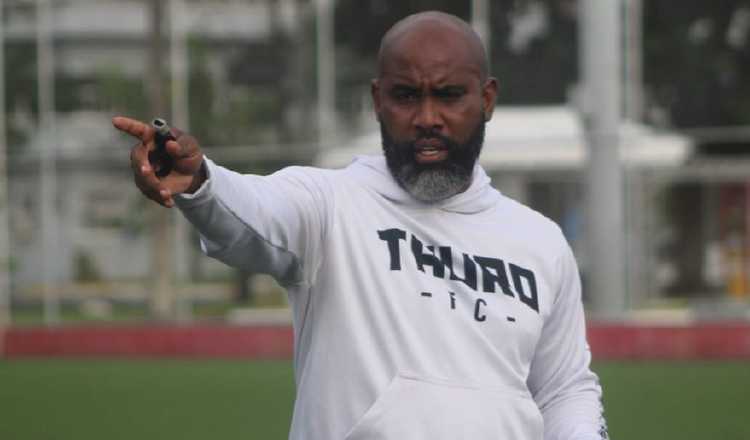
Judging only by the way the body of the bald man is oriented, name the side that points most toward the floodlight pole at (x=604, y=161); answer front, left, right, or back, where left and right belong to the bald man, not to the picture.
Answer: back

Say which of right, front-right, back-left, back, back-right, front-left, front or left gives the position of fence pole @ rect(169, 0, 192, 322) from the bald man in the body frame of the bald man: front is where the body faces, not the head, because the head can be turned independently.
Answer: back

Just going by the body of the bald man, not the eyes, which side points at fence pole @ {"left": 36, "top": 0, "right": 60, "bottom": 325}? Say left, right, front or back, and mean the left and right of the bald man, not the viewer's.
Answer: back

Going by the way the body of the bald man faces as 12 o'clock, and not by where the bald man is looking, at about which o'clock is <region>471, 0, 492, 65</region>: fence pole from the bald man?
The fence pole is roughly at 6 o'clock from the bald man.

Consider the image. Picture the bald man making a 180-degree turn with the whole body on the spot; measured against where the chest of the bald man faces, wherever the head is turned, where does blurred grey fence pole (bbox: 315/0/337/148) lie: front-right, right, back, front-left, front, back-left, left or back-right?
front

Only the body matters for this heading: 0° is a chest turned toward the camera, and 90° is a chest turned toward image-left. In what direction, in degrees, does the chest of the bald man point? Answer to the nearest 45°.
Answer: approximately 0°

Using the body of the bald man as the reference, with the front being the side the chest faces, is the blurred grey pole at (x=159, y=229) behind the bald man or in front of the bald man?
behind
